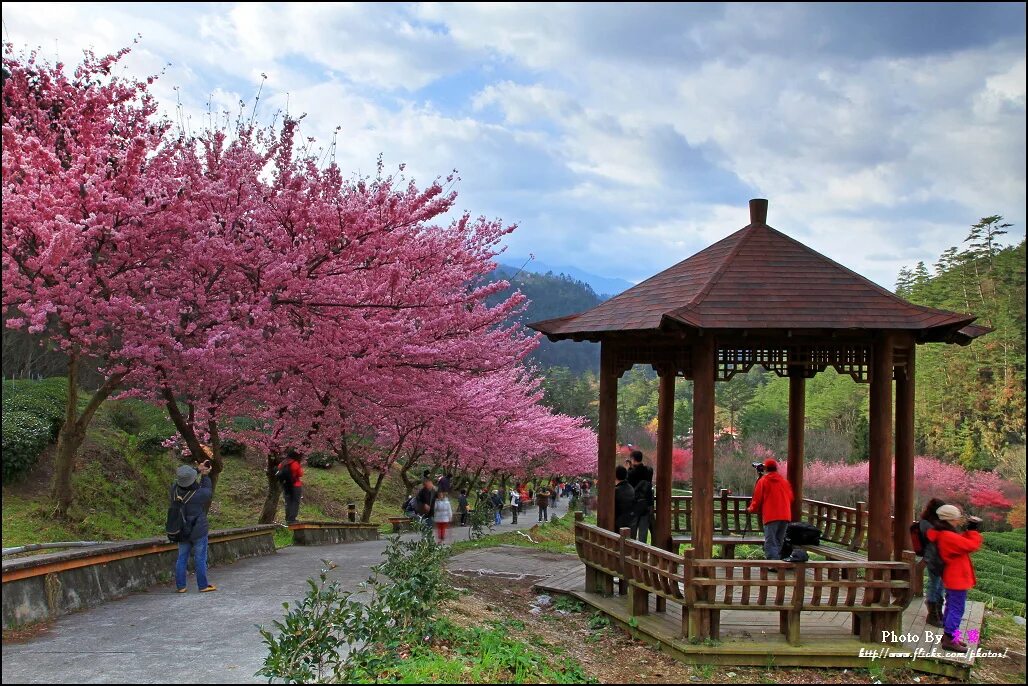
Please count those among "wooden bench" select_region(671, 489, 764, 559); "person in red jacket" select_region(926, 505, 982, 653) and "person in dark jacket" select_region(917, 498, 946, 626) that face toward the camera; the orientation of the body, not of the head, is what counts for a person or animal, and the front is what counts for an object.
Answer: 1

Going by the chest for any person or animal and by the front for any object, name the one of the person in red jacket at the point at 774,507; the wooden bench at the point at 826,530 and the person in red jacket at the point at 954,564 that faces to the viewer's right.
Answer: the person in red jacket at the point at 954,564

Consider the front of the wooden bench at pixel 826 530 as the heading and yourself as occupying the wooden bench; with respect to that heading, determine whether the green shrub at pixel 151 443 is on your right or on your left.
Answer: on your right

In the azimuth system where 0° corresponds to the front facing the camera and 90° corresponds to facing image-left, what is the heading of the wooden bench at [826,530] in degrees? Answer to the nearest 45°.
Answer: approximately 45°

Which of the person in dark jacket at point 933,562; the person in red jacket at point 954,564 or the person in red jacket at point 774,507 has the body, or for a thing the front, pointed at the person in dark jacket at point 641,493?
the person in red jacket at point 774,507

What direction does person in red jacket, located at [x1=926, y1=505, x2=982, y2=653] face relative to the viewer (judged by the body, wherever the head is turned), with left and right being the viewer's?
facing to the right of the viewer
